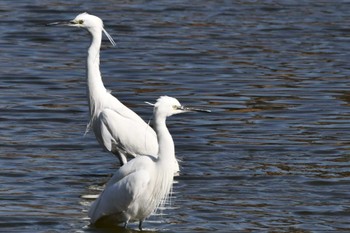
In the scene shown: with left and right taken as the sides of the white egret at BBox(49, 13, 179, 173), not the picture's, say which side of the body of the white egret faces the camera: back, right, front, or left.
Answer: left
